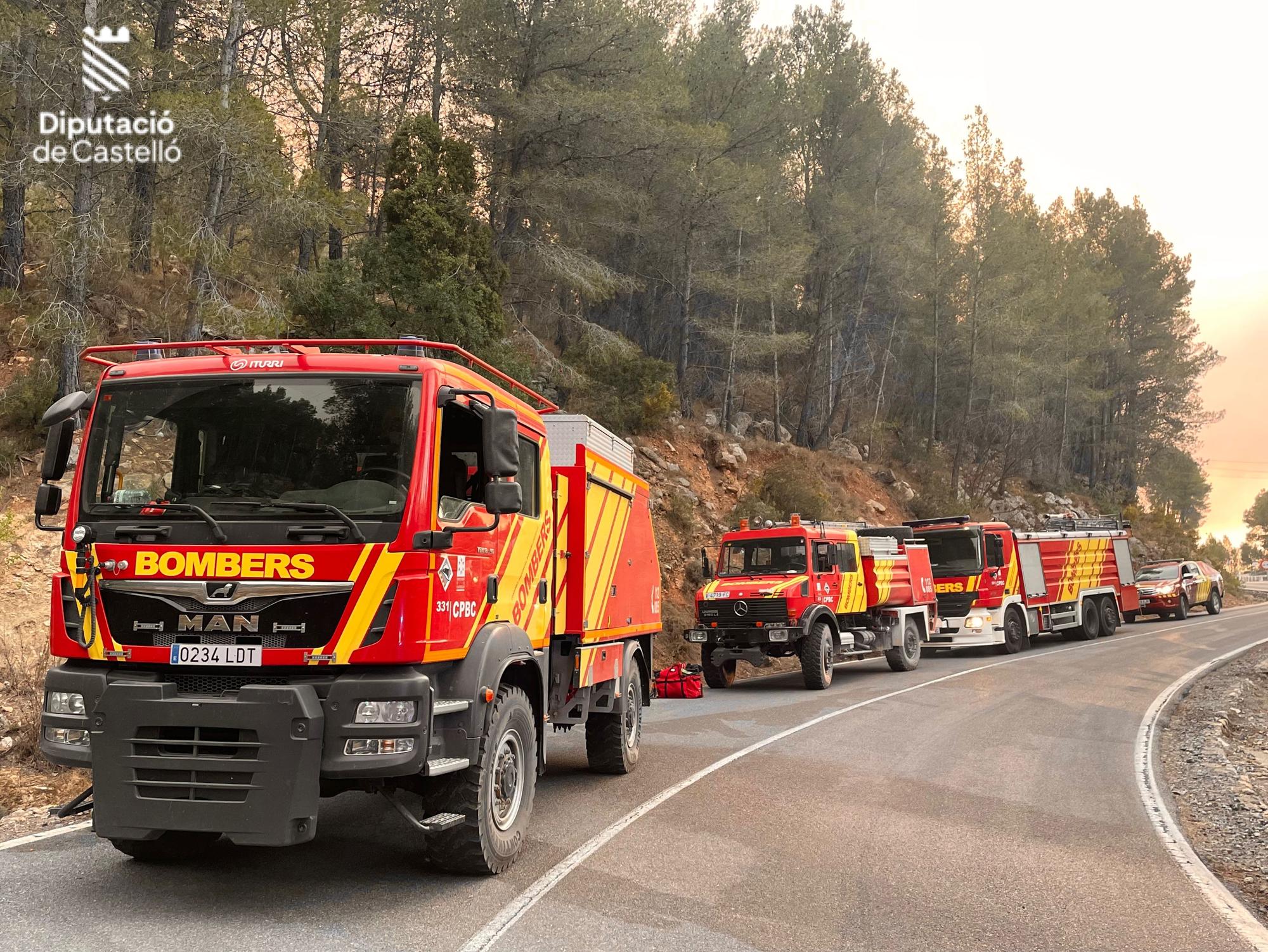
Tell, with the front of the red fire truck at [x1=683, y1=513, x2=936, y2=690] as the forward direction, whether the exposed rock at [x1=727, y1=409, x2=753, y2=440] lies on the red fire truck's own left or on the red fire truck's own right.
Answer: on the red fire truck's own right

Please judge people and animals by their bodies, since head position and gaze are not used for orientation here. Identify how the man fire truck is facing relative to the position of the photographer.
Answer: facing the viewer and to the left of the viewer

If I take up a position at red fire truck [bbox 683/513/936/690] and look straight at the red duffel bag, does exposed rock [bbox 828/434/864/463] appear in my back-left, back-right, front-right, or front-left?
back-right

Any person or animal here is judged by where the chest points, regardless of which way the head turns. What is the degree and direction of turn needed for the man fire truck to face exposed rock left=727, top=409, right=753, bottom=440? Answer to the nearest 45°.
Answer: approximately 180°

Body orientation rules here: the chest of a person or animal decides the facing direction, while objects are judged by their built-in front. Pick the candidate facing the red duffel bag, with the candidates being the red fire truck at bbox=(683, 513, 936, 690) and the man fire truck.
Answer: the red fire truck

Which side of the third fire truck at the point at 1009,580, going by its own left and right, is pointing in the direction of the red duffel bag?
front

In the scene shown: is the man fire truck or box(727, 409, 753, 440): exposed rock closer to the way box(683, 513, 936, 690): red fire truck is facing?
the man fire truck

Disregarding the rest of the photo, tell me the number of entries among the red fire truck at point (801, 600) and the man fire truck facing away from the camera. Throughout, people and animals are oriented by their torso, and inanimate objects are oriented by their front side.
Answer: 0

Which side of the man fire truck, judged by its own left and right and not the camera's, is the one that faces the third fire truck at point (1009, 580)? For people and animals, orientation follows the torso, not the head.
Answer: back

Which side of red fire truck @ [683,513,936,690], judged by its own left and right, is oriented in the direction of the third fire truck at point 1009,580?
back

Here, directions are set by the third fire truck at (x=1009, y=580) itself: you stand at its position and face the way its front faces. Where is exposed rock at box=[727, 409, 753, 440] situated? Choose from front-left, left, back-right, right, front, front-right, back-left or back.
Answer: right

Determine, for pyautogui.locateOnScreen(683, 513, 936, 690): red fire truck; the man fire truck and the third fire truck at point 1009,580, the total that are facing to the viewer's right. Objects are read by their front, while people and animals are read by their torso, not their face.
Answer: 0

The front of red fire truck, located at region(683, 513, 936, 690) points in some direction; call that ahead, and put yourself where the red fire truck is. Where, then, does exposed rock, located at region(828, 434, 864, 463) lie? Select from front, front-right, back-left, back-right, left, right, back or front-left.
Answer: back-right

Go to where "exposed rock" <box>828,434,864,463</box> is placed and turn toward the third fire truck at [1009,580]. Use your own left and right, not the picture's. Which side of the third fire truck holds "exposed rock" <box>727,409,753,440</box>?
right
